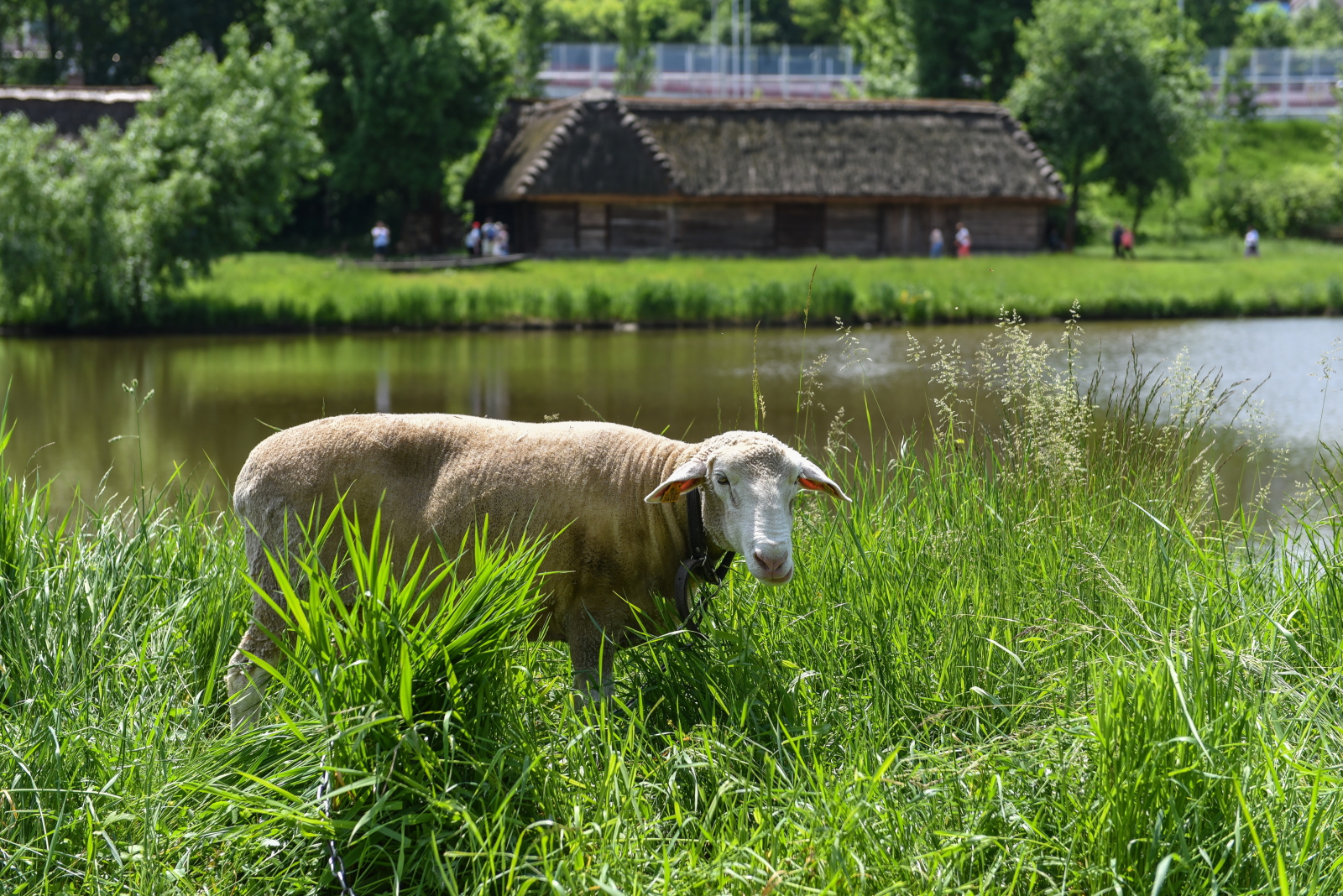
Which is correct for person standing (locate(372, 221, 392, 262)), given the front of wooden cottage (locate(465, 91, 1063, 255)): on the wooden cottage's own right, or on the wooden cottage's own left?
on the wooden cottage's own right

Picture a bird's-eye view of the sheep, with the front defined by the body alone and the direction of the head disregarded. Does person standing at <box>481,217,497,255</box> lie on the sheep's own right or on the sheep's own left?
on the sheep's own left

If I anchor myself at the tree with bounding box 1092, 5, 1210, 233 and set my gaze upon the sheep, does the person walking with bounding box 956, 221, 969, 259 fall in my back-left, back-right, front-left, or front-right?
front-right

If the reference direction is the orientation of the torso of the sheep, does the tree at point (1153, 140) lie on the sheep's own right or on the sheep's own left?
on the sheep's own left

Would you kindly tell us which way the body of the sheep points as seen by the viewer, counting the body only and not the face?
to the viewer's right

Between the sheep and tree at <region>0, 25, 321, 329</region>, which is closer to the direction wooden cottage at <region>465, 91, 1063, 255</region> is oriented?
the sheep

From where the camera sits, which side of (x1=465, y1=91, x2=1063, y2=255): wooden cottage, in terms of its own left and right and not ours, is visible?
front

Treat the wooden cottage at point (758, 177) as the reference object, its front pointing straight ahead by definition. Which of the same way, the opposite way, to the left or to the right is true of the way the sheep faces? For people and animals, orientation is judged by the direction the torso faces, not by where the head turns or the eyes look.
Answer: to the left

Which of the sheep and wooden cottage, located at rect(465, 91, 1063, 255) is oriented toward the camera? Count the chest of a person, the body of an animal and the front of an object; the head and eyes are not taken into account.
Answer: the wooden cottage

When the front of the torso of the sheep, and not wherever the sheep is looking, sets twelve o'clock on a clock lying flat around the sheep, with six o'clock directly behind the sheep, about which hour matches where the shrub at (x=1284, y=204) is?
The shrub is roughly at 10 o'clock from the sheep.

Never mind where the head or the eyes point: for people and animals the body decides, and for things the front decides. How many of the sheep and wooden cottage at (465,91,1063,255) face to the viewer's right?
1

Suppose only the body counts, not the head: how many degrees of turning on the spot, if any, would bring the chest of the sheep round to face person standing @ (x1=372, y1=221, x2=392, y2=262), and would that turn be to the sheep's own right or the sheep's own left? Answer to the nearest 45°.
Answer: approximately 90° to the sheep's own left

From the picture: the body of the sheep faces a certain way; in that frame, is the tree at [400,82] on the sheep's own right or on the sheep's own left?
on the sheep's own left
